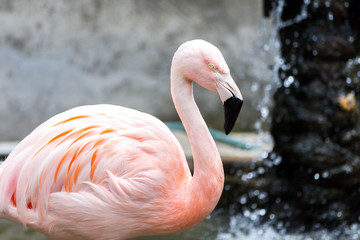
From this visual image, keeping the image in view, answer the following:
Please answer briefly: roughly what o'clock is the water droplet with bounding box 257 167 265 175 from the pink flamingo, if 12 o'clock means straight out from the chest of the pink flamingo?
The water droplet is roughly at 10 o'clock from the pink flamingo.

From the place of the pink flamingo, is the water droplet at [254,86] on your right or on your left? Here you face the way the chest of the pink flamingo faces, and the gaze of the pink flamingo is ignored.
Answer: on your left

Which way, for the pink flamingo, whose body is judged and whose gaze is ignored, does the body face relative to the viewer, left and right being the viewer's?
facing to the right of the viewer

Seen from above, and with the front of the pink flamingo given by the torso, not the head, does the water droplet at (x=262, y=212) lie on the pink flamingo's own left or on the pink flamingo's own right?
on the pink flamingo's own left

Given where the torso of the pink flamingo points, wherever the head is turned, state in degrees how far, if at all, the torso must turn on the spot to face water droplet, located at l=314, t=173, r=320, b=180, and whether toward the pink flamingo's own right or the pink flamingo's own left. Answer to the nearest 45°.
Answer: approximately 45° to the pink flamingo's own left

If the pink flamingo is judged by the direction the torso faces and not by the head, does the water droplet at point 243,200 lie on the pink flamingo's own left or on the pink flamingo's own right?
on the pink flamingo's own left
